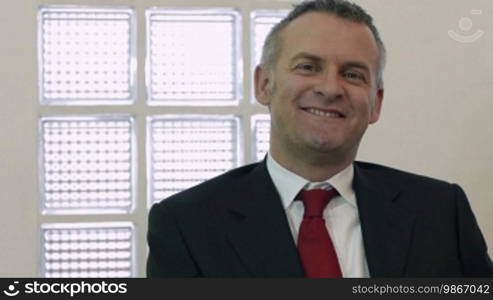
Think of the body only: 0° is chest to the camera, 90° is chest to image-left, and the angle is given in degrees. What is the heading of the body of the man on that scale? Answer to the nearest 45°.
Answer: approximately 0°

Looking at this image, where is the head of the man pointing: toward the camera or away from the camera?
toward the camera
